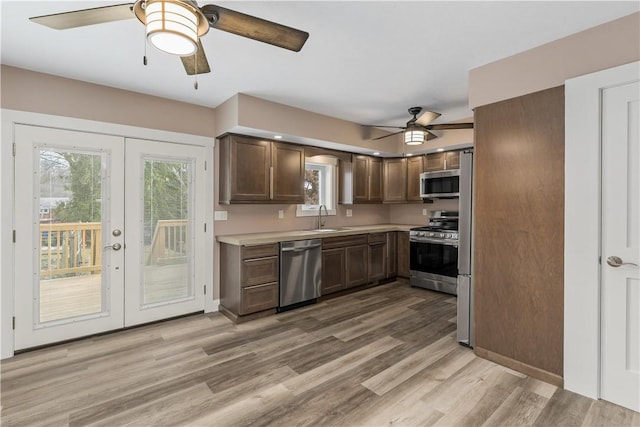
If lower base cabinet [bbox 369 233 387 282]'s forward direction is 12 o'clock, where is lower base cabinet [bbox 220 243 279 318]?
lower base cabinet [bbox 220 243 279 318] is roughly at 3 o'clock from lower base cabinet [bbox 369 233 387 282].

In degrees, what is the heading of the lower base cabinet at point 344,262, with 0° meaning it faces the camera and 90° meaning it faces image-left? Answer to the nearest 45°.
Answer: approximately 315°

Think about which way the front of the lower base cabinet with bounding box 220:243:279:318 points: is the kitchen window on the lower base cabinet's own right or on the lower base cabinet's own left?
on the lower base cabinet's own left

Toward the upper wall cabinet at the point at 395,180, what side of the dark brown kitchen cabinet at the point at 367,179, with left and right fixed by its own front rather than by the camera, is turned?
left

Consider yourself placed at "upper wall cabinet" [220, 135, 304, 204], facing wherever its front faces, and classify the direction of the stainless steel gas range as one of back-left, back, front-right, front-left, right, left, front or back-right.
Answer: front-left

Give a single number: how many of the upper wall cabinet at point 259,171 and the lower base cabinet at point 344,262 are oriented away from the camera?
0

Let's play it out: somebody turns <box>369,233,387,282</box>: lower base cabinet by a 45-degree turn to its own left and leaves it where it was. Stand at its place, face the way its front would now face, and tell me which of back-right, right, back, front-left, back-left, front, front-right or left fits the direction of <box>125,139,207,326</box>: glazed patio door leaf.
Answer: back-right

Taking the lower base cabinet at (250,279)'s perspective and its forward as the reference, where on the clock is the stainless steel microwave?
The stainless steel microwave is roughly at 10 o'clock from the lower base cabinet.

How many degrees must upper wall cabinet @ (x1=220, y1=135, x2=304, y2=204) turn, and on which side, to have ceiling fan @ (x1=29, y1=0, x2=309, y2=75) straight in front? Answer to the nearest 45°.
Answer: approximately 45° to its right
